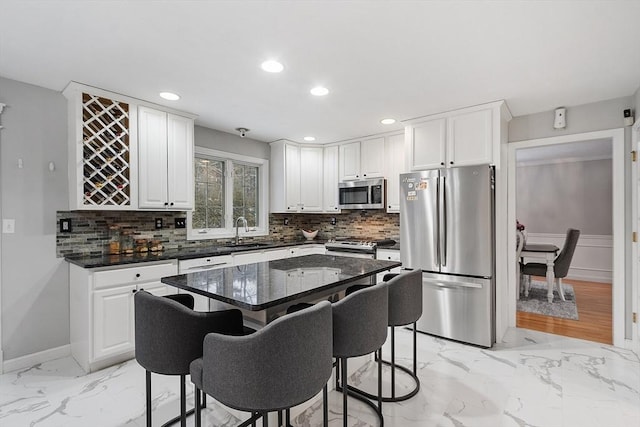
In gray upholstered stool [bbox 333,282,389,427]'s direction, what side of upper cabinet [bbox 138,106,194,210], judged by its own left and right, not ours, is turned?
front

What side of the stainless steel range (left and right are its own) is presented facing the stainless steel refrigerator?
left

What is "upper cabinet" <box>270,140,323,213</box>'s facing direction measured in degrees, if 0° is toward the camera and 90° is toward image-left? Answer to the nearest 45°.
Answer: approximately 315°

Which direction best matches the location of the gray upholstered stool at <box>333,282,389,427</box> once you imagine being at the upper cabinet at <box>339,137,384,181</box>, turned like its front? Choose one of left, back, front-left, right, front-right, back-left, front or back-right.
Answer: front-left

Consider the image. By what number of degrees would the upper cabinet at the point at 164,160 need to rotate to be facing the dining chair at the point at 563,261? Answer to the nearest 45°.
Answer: approximately 45° to its left

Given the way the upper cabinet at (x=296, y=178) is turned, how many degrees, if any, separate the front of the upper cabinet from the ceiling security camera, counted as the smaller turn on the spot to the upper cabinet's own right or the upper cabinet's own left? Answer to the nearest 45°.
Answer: approximately 90° to the upper cabinet's own right

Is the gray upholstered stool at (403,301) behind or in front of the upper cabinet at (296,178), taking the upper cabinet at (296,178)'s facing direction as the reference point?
in front

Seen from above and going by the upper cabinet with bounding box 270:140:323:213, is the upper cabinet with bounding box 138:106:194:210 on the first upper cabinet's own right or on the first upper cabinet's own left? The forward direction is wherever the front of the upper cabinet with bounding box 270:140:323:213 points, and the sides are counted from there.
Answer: on the first upper cabinet's own right

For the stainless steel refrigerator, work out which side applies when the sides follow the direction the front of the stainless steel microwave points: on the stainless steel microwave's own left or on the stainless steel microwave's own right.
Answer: on the stainless steel microwave's own left

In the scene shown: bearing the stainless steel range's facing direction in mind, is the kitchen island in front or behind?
in front

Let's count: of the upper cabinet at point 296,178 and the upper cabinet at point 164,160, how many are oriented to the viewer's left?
0

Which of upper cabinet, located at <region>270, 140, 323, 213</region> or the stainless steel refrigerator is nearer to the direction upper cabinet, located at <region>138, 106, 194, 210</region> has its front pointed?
the stainless steel refrigerator
